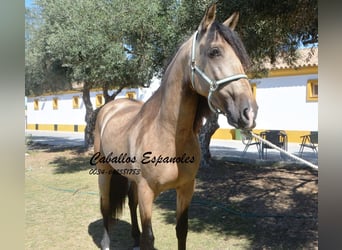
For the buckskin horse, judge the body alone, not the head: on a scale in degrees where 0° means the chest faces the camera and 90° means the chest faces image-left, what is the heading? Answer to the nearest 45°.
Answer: approximately 315°

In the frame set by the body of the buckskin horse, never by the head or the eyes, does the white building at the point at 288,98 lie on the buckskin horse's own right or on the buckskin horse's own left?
on the buckskin horse's own left
